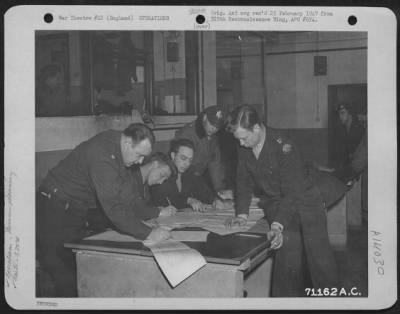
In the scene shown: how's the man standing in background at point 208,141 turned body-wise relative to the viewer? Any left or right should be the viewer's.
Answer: facing the viewer and to the right of the viewer

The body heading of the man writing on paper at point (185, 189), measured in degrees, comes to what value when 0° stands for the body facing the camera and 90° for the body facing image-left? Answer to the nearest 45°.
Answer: approximately 315°
